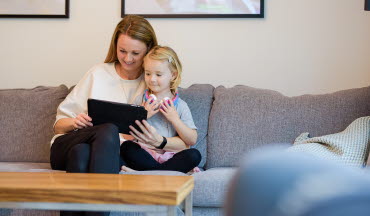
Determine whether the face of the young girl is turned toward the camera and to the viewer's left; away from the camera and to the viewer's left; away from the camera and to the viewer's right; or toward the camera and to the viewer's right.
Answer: toward the camera and to the viewer's left

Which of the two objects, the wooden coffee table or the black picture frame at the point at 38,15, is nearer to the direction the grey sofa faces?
the wooden coffee table

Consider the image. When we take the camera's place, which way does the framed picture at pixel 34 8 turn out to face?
facing the viewer

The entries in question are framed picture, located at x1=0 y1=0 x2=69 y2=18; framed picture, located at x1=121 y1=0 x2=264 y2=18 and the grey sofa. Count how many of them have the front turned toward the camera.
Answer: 3

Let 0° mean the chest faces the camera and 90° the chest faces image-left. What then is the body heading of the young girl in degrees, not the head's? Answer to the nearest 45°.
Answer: approximately 45°

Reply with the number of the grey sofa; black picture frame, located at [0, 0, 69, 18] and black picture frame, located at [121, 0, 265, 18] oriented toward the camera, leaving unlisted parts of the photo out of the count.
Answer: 3

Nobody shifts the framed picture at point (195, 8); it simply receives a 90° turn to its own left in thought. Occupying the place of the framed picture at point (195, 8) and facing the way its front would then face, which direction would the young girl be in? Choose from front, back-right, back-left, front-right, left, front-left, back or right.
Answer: right

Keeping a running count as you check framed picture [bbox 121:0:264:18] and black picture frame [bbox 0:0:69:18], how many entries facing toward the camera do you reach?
2

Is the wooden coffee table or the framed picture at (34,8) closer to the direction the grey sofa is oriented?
the wooden coffee table

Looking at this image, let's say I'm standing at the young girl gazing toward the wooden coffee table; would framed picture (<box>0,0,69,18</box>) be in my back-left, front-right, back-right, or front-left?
back-right

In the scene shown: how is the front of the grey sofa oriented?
toward the camera

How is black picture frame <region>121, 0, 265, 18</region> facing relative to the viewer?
toward the camera

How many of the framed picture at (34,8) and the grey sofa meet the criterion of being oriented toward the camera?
2
